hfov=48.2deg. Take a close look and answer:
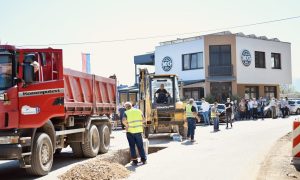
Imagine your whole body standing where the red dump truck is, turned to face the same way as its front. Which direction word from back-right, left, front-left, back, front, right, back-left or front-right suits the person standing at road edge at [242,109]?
back

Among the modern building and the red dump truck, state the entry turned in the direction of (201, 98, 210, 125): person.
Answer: the modern building

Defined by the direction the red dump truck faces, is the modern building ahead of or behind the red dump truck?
behind

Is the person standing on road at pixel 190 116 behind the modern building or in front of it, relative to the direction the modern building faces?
in front

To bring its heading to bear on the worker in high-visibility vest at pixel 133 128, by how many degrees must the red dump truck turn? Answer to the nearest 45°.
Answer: approximately 135° to its left

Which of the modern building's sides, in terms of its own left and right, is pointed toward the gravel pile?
front

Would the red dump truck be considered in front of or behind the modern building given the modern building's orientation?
in front

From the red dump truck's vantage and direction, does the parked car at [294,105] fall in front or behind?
behind

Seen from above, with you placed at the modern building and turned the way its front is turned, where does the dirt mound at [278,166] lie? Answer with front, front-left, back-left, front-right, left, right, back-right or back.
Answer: front

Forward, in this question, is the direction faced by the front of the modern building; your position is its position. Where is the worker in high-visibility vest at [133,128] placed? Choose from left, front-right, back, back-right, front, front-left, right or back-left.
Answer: front

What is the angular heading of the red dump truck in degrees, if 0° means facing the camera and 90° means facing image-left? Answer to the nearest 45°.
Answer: approximately 45°

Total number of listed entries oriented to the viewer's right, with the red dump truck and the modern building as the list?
0

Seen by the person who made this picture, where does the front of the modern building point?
facing the viewer

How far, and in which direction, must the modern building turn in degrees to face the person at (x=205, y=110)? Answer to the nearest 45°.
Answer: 0° — it already faces them
